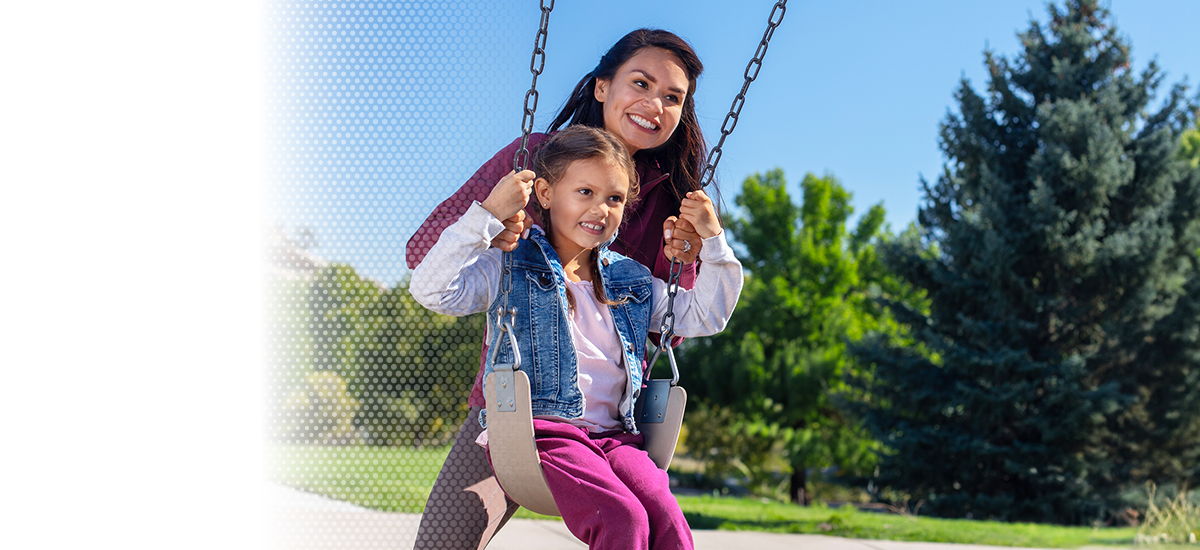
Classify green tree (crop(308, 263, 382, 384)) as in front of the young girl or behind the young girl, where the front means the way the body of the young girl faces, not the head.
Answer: behind

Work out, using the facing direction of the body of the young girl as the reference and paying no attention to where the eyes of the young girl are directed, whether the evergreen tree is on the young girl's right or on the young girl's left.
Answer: on the young girl's left

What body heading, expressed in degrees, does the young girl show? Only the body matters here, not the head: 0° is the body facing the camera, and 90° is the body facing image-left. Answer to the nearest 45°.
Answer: approximately 315°

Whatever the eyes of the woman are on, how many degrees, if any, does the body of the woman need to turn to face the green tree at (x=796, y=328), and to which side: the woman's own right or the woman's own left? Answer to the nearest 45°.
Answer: approximately 135° to the woman's own left

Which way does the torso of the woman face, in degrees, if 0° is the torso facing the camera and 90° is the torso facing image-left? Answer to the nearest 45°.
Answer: approximately 315°
